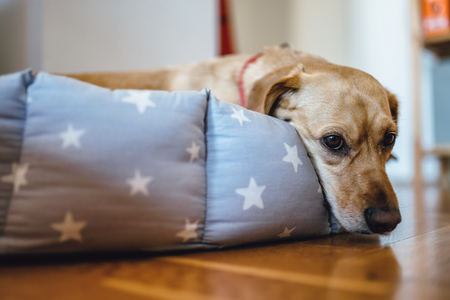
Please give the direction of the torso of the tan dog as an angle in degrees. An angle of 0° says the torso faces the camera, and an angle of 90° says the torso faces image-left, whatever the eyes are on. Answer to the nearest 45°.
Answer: approximately 315°
